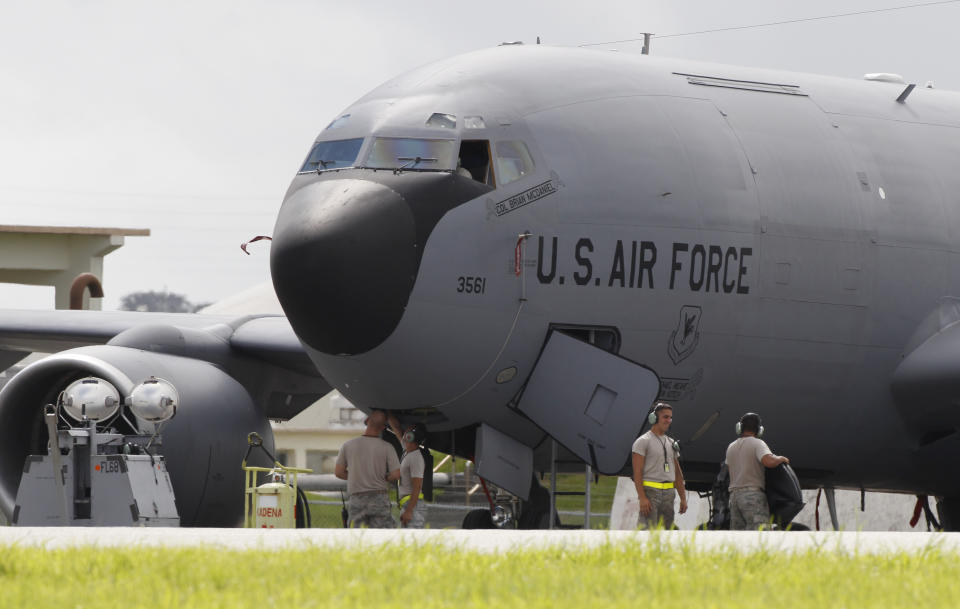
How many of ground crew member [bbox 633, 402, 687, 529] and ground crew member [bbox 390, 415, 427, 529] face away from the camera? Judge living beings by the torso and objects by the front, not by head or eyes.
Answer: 0

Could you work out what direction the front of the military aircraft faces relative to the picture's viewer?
facing the viewer and to the left of the viewer

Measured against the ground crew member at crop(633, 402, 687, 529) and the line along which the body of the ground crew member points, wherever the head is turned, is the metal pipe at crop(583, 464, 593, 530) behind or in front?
behind

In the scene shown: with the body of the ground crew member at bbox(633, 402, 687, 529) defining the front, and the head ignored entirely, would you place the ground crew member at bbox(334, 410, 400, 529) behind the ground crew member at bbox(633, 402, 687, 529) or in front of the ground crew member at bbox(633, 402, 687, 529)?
behind

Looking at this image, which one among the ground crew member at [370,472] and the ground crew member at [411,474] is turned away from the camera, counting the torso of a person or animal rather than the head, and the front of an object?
the ground crew member at [370,472]

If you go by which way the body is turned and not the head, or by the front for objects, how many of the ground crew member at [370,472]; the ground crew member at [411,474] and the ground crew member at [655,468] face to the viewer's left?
1

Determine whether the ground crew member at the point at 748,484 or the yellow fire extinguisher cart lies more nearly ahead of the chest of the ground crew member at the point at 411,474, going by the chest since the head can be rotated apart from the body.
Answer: the yellow fire extinguisher cart

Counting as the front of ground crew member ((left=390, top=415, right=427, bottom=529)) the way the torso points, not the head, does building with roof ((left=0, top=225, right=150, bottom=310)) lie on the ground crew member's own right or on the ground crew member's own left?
on the ground crew member's own right

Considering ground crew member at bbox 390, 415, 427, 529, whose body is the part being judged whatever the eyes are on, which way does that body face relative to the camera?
to the viewer's left

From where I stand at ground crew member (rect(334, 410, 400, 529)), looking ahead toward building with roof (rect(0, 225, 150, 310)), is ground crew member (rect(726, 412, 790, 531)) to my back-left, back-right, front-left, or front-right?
back-right

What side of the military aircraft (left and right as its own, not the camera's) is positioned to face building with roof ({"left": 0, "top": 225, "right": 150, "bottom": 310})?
right

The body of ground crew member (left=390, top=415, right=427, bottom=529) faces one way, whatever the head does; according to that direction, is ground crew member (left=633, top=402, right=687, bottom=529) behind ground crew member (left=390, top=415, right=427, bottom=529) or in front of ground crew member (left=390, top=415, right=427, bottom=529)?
behind

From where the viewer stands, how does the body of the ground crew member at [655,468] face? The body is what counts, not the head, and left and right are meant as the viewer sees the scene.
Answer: facing the viewer and to the right of the viewer

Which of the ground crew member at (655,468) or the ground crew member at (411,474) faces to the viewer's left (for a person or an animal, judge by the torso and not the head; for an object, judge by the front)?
the ground crew member at (411,474)
